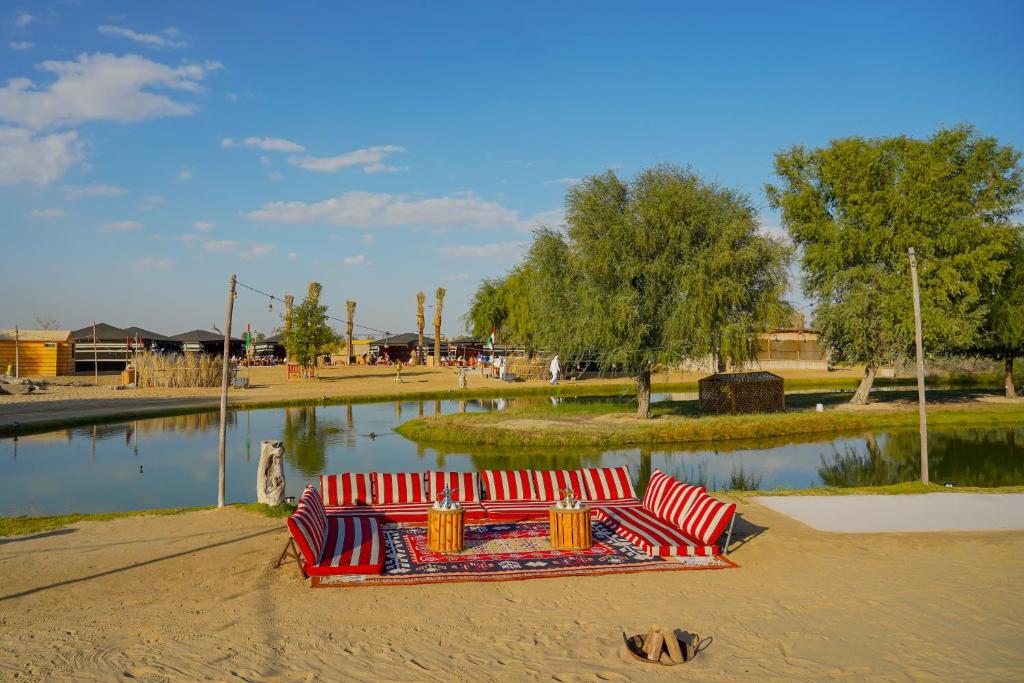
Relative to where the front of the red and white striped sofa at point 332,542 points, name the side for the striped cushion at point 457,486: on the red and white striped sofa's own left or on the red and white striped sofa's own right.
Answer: on the red and white striped sofa's own left

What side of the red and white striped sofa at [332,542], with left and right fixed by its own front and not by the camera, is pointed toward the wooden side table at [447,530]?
front

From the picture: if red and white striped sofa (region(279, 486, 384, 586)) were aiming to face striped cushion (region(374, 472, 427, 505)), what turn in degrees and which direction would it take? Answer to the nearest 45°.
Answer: approximately 90° to its left

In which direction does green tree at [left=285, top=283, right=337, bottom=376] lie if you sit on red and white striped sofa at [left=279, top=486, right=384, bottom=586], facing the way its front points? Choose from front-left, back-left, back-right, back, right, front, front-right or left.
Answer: left

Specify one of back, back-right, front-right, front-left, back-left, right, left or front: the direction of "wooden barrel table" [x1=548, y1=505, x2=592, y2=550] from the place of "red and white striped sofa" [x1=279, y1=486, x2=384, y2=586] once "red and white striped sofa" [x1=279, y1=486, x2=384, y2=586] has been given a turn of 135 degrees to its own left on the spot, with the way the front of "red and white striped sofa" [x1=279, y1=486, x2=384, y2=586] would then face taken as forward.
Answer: back-right

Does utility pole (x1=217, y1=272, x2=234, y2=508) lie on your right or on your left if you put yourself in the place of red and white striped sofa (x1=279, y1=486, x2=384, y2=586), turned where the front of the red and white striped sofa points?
on your left

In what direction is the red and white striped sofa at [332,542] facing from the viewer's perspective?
to the viewer's right

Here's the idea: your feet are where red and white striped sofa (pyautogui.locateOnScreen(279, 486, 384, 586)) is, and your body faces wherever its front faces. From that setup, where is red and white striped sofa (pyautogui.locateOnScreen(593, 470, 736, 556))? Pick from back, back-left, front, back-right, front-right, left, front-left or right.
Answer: front

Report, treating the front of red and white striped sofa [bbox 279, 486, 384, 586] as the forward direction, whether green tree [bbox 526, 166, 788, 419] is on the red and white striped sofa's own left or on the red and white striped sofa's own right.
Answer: on the red and white striped sofa's own left

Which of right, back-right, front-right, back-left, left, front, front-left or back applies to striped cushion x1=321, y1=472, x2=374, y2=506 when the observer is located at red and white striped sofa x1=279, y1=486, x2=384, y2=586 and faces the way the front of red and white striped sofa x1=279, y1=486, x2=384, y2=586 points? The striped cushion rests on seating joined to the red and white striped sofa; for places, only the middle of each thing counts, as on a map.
left

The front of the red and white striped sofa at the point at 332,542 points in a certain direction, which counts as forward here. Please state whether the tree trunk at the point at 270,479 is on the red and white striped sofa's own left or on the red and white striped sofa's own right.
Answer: on the red and white striped sofa's own left

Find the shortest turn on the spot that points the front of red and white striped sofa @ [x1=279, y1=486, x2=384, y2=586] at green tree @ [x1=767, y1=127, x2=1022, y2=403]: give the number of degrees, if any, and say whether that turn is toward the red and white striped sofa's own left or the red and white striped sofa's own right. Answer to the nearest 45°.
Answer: approximately 45° to the red and white striped sofa's own left

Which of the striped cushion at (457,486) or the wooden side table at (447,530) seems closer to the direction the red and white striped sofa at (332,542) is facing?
the wooden side table

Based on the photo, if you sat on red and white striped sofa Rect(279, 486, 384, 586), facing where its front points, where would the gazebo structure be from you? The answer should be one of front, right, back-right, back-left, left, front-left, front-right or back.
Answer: front-left

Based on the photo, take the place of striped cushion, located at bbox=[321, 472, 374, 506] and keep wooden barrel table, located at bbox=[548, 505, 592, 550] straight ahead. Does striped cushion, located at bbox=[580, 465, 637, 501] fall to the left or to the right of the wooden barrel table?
left

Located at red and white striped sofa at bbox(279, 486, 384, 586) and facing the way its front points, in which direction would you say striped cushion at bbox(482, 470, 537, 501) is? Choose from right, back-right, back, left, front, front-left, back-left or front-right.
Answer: front-left
